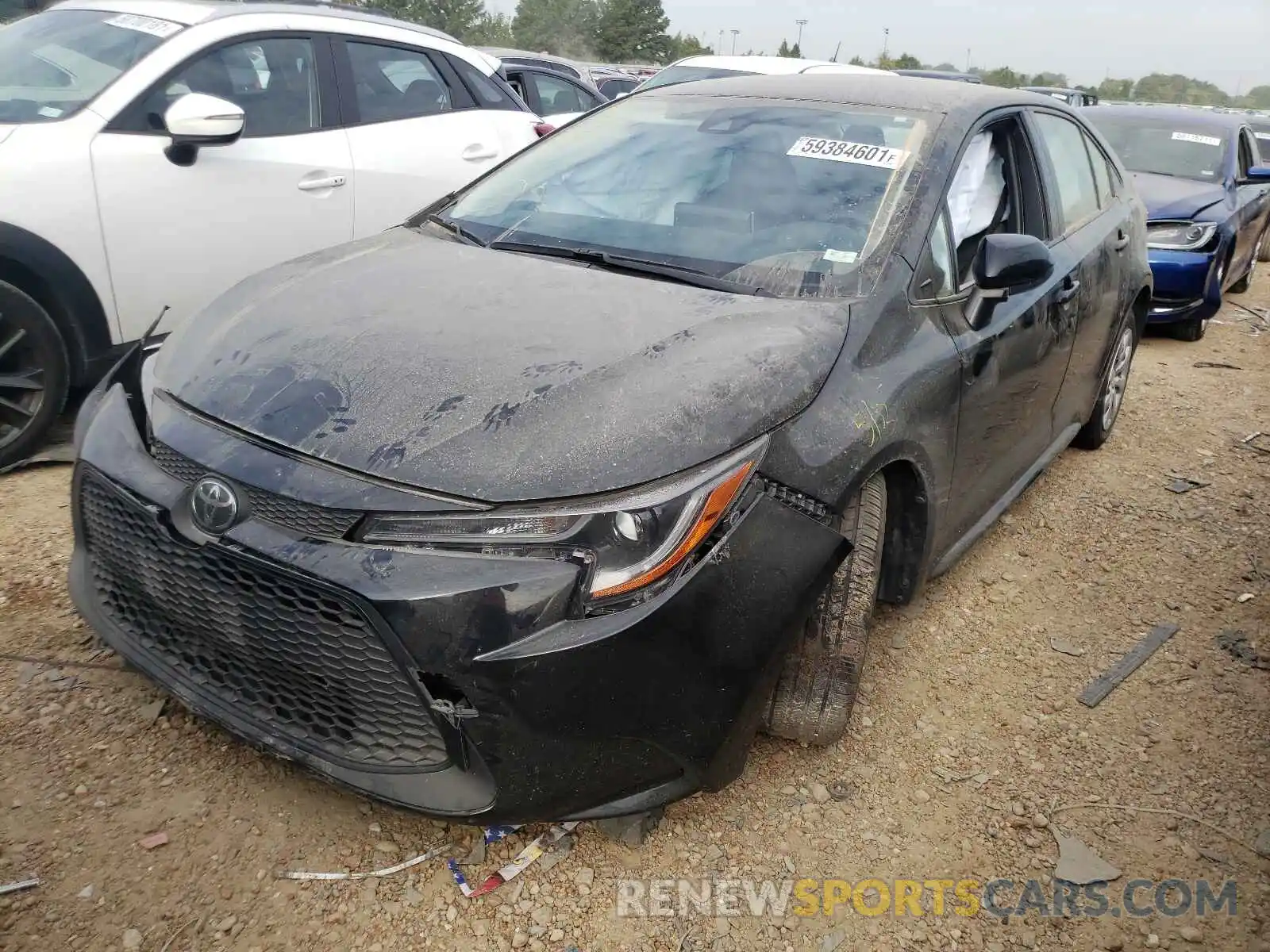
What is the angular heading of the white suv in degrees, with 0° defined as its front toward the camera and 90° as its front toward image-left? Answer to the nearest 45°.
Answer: approximately 45°

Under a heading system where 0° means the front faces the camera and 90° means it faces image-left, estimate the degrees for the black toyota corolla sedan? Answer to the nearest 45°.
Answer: approximately 45°

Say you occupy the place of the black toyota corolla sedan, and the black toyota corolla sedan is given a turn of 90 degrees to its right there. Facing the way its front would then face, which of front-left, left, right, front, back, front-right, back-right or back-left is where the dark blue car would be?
right

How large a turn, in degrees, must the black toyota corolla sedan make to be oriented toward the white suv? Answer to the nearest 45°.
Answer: approximately 90° to its right
